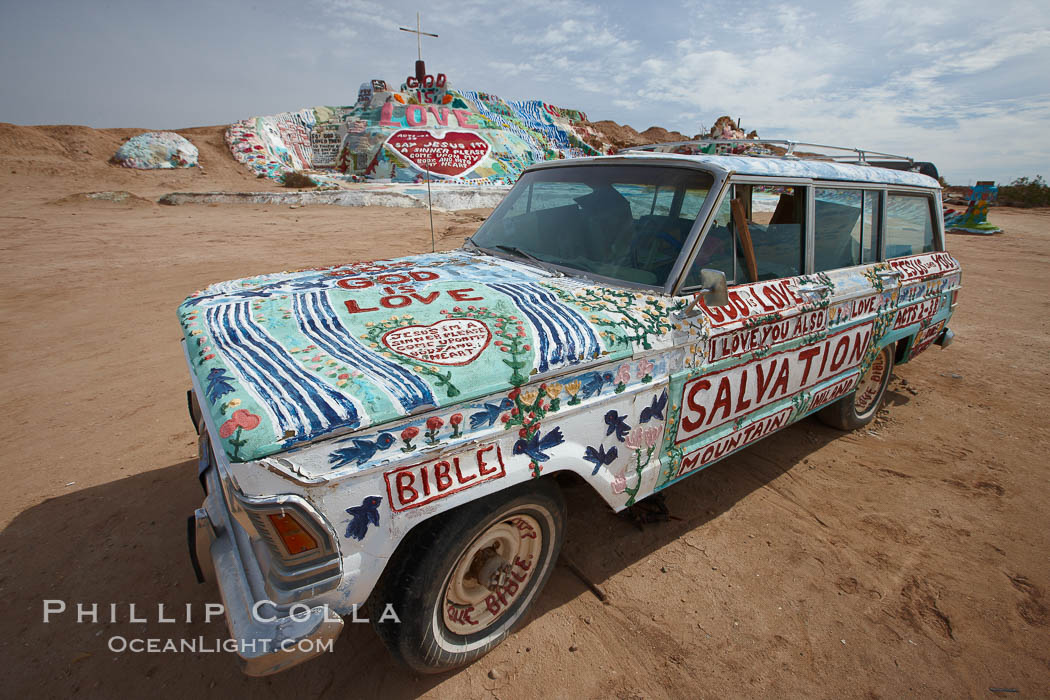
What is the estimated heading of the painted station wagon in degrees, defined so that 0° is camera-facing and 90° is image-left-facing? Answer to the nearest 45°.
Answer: approximately 45°

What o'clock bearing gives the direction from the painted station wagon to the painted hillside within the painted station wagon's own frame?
The painted hillside is roughly at 4 o'clock from the painted station wagon.

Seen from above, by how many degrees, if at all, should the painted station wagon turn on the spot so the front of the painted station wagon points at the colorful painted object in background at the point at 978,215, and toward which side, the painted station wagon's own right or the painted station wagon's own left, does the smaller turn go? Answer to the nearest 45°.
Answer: approximately 180°

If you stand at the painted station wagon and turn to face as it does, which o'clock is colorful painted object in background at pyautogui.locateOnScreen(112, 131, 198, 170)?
The colorful painted object in background is roughly at 3 o'clock from the painted station wagon.

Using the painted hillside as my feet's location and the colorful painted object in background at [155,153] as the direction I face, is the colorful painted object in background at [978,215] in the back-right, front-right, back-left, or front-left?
back-left
